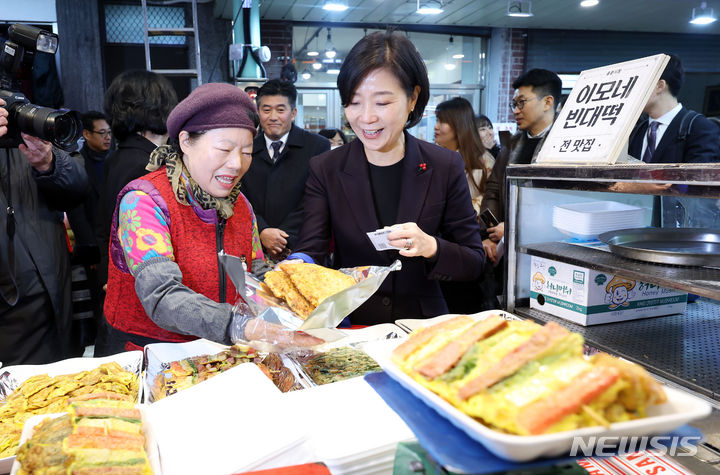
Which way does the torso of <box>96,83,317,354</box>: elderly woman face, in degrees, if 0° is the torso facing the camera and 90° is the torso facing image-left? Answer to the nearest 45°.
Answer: approximately 315°

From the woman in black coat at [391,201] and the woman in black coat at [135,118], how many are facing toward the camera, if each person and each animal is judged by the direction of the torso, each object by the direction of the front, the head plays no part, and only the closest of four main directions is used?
1

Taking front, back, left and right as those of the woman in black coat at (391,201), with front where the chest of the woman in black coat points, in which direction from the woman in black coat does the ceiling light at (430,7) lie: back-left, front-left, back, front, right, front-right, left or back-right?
back

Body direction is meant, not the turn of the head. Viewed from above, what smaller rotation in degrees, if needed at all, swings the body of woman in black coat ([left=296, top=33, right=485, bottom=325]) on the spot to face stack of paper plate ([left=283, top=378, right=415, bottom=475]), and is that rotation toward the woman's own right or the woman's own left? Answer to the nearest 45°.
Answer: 0° — they already face it

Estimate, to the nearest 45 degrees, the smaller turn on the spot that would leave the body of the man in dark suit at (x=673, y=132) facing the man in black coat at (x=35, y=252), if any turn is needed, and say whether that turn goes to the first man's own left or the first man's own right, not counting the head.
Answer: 0° — they already face them

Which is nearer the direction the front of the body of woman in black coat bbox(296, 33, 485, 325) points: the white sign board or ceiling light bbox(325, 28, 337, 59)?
the white sign board

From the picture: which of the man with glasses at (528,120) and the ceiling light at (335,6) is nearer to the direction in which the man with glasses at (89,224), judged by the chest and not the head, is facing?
the man with glasses

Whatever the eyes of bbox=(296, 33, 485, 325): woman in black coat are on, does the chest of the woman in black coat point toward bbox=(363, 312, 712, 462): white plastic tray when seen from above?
yes

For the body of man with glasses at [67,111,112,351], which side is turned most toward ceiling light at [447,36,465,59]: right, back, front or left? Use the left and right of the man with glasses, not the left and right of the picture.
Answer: left
